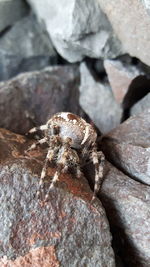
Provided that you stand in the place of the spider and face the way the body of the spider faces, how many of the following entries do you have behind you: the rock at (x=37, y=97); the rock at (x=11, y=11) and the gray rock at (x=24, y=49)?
3

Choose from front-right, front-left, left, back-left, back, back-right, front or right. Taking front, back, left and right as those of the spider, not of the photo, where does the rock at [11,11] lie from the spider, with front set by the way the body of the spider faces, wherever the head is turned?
back

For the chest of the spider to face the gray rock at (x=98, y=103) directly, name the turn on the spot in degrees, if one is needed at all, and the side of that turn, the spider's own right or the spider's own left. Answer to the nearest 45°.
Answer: approximately 135° to the spider's own left

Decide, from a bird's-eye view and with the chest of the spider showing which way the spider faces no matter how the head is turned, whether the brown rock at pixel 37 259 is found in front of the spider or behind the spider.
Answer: in front

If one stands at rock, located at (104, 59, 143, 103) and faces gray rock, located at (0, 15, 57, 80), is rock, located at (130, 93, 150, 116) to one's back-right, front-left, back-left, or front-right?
back-left

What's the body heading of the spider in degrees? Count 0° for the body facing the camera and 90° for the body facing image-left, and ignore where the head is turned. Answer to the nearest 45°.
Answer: approximately 0°

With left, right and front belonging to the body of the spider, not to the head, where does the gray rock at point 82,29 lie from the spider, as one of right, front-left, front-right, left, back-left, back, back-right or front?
back-left

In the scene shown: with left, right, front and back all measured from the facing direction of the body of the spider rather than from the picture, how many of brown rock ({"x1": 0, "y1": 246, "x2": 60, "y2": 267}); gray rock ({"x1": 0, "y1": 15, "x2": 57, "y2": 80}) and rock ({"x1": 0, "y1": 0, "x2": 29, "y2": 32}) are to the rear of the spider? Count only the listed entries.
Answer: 2

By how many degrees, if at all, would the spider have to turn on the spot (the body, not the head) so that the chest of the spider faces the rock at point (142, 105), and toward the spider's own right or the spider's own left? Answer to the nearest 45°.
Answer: approximately 135° to the spider's own left

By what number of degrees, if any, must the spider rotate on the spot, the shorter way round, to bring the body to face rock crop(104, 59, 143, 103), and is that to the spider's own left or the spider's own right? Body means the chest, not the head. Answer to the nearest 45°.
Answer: approximately 135° to the spider's own left

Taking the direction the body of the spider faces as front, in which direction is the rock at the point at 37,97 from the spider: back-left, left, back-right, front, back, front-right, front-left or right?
back
